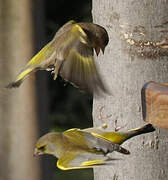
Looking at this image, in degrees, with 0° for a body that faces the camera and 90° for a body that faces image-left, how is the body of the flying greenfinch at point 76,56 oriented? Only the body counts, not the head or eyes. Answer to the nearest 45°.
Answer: approximately 270°

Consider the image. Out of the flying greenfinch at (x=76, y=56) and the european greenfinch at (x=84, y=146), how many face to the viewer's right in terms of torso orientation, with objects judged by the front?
1

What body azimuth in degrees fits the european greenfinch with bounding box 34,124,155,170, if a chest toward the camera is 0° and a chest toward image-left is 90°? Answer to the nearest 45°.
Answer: approximately 90°

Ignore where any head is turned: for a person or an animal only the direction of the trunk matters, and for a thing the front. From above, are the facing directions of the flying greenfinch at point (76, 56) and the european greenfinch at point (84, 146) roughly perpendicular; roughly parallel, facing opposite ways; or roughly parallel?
roughly parallel, facing opposite ways
